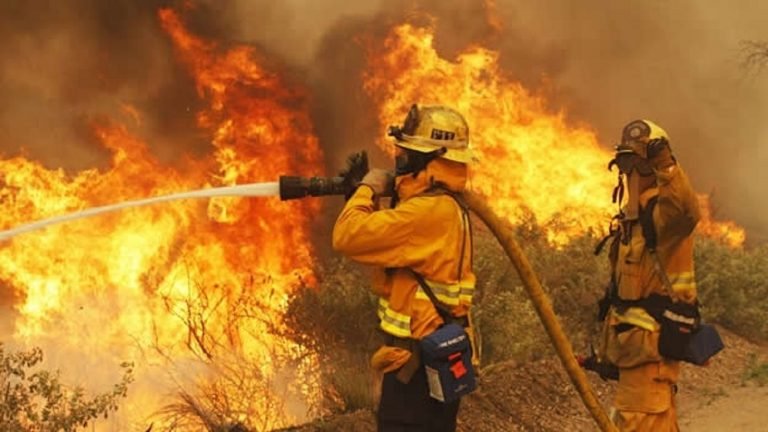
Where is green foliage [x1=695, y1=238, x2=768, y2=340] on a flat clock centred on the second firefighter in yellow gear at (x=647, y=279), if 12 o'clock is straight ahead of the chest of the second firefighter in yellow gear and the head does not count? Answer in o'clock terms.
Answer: The green foliage is roughly at 5 o'clock from the second firefighter in yellow gear.

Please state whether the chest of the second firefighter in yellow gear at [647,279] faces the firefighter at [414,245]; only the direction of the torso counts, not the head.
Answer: yes

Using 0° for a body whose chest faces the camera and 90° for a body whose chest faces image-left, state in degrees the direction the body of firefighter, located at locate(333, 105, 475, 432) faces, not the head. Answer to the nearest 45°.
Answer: approximately 90°

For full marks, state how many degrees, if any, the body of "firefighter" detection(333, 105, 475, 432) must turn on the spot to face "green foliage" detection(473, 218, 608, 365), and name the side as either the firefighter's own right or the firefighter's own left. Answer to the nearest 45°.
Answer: approximately 90° to the firefighter's own right

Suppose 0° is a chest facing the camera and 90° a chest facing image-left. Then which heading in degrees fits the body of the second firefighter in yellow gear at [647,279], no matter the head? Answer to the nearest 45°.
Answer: approximately 45°

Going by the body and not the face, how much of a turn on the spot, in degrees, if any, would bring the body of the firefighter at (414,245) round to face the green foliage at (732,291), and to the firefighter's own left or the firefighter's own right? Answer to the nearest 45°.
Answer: approximately 135° to the firefighter's own right

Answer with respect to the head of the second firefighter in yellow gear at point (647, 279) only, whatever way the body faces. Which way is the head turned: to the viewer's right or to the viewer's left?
to the viewer's left
